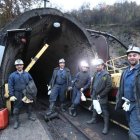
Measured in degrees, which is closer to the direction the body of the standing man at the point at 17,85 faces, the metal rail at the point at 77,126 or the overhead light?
the metal rail

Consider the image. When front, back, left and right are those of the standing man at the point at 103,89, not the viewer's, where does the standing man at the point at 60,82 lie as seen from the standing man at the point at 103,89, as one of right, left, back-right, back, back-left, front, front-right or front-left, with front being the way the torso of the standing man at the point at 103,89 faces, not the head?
right

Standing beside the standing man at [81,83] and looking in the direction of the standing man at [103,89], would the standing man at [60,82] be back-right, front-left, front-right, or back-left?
back-right

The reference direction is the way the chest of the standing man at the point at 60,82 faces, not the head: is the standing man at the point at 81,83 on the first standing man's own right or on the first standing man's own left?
on the first standing man's own left

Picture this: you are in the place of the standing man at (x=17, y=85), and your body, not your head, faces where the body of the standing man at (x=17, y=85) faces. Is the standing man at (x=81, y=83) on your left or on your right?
on your left

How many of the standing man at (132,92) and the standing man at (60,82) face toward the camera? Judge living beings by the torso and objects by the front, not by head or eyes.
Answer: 2

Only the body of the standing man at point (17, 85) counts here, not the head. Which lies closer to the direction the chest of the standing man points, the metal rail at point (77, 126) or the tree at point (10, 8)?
the metal rail

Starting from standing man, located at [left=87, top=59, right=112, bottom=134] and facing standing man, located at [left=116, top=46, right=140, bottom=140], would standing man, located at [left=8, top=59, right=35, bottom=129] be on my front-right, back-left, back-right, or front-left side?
back-right
